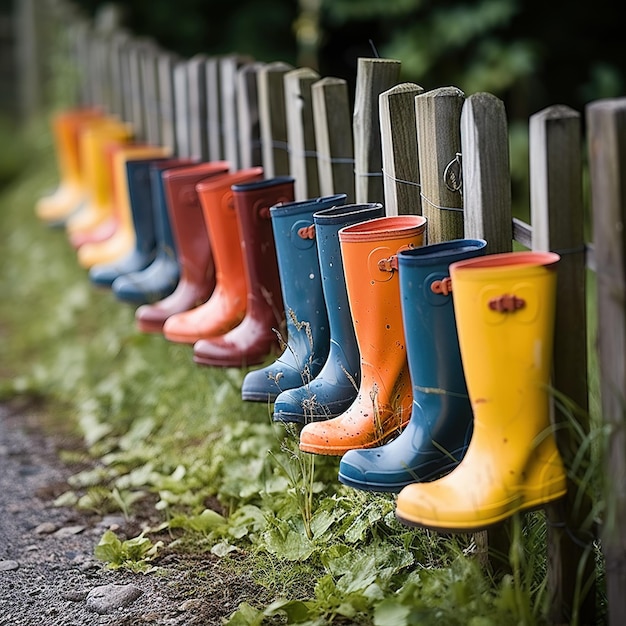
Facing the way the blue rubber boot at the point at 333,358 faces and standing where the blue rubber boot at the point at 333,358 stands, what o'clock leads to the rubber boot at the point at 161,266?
The rubber boot is roughly at 2 o'clock from the blue rubber boot.

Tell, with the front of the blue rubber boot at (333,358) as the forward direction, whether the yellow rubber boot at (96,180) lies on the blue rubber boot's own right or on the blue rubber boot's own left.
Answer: on the blue rubber boot's own right

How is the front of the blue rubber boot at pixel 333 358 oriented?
to the viewer's left

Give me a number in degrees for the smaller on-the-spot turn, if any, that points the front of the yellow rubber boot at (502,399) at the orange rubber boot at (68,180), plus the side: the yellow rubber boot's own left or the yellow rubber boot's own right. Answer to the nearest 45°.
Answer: approximately 90° to the yellow rubber boot's own right
